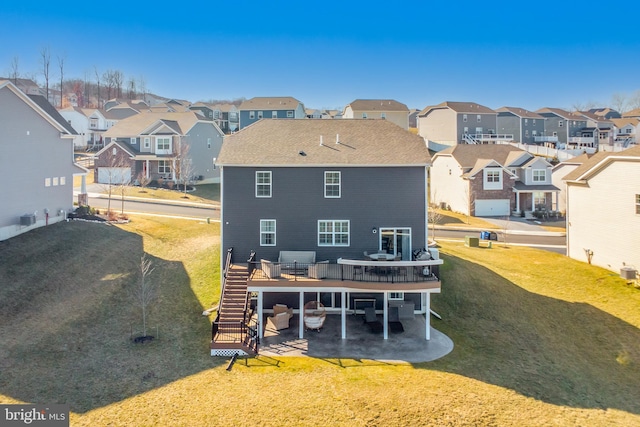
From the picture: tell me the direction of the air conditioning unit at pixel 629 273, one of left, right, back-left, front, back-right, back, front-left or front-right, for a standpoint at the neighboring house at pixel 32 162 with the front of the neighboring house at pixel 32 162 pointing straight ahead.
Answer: right

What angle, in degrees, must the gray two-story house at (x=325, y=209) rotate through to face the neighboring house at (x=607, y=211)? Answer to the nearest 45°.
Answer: approximately 90° to its right

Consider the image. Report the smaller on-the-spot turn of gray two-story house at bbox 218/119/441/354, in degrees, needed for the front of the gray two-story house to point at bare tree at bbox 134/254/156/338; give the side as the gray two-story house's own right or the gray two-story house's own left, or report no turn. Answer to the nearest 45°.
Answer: approximately 90° to the gray two-story house's own left

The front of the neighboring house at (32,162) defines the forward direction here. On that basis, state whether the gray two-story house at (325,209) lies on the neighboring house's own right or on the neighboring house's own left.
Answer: on the neighboring house's own right

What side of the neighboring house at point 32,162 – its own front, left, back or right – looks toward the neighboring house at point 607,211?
right

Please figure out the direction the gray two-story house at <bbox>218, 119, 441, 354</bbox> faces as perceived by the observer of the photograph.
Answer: facing away from the viewer

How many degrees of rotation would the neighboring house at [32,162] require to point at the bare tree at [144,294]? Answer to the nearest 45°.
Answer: approximately 90° to its right

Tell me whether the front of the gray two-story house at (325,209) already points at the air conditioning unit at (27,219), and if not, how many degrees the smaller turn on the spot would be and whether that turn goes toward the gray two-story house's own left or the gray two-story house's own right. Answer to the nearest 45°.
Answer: approximately 90° to the gray two-story house's own left

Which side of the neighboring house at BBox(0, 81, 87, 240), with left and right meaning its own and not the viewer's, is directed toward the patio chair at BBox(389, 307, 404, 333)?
right

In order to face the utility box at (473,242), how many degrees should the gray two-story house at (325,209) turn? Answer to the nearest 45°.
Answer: approximately 45° to its right

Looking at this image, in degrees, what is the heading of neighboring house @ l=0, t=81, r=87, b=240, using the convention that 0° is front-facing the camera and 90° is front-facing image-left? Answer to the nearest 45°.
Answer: approximately 225°

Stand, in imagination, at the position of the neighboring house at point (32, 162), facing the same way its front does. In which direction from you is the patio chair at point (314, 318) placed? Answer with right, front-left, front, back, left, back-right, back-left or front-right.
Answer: right
